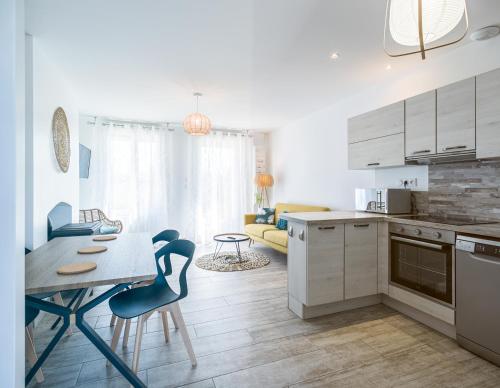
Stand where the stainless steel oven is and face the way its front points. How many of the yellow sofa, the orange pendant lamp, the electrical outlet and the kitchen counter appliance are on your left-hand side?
0

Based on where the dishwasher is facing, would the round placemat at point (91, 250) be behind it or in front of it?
in front

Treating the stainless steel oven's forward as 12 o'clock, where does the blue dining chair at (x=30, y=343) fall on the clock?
The blue dining chair is roughly at 12 o'clock from the stainless steel oven.

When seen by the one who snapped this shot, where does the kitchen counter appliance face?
facing the viewer and to the left of the viewer

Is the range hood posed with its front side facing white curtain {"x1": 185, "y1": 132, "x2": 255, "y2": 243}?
no

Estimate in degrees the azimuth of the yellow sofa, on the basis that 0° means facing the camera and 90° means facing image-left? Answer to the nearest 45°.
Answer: approximately 45°

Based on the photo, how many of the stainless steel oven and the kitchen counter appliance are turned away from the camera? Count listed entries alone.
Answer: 0

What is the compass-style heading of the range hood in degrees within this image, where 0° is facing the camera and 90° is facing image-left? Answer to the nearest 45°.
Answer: approximately 45°

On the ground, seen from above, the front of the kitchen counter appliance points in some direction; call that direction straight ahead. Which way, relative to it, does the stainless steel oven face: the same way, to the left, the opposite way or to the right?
the same way

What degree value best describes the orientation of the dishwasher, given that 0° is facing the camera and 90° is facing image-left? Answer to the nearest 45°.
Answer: approximately 45°

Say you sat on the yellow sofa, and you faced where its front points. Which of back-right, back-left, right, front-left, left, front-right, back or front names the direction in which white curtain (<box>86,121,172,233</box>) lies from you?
front-right

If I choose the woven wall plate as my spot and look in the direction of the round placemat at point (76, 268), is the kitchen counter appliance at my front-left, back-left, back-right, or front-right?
front-left

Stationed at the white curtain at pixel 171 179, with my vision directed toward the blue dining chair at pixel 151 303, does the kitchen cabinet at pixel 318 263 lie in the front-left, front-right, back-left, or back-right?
front-left

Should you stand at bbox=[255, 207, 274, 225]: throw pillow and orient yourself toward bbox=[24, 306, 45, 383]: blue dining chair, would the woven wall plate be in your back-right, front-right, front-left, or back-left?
front-right

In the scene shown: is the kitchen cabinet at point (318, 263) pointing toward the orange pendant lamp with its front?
no

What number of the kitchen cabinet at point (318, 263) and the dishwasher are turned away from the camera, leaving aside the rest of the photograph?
0

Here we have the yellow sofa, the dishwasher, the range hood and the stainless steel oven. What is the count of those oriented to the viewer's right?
0
